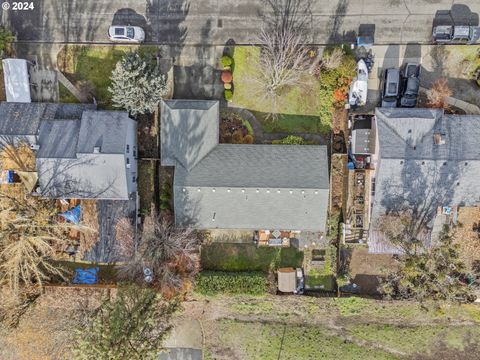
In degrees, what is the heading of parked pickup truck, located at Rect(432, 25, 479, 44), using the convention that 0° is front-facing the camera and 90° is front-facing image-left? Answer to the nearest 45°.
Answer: approximately 270°

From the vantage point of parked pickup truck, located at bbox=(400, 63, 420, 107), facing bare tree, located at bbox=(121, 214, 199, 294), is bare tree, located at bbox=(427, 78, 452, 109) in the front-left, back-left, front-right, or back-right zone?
back-left

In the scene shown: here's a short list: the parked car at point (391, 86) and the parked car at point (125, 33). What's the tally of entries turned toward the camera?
1

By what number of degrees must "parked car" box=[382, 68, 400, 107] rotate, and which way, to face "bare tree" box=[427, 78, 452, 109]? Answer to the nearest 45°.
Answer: approximately 90° to its left

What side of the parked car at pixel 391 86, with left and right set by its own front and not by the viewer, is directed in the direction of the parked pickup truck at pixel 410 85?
left

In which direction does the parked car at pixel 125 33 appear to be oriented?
to the viewer's right
